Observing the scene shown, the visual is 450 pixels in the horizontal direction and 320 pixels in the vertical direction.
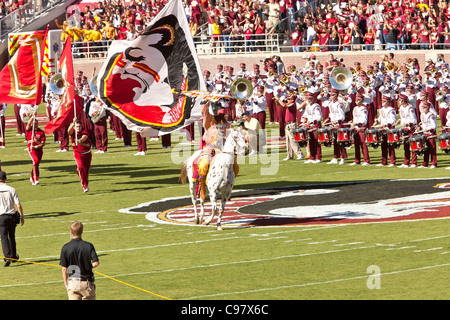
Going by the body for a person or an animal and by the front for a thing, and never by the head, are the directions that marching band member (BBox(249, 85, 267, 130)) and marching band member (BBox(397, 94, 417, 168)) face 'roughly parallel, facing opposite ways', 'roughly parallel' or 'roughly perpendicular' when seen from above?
roughly parallel

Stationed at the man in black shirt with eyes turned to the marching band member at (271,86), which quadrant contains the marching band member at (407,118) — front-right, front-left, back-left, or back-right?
front-right

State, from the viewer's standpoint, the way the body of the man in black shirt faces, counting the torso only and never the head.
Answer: away from the camera

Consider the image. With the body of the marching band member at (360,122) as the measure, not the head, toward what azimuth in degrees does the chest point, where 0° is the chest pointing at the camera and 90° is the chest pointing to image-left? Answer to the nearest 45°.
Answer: approximately 45°

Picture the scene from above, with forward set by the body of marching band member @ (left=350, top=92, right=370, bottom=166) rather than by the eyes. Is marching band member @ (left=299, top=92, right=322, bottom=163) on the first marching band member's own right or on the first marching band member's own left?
on the first marching band member's own right

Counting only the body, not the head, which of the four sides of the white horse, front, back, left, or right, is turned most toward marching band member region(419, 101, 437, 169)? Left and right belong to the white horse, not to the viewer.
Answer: left

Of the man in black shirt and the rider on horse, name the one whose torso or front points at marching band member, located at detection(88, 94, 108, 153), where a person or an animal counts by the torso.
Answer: the man in black shirt

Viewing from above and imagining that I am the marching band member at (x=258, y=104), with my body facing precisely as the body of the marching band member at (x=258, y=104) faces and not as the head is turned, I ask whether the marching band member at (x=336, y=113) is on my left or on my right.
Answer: on my left

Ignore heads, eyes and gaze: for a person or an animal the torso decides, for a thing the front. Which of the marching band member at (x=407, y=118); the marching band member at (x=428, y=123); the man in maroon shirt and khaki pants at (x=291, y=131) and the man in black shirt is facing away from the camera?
the man in black shirt

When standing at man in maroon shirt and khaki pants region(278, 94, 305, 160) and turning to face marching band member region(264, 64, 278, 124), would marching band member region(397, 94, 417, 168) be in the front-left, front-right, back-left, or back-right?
back-right

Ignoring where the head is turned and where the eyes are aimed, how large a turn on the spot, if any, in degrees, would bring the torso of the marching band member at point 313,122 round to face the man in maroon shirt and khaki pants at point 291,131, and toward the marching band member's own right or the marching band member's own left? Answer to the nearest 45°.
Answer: approximately 90° to the marching band member's own right

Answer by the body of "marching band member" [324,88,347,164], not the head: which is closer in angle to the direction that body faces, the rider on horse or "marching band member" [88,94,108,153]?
the rider on horse

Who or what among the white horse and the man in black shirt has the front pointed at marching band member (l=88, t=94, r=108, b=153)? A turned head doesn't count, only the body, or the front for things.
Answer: the man in black shirt
